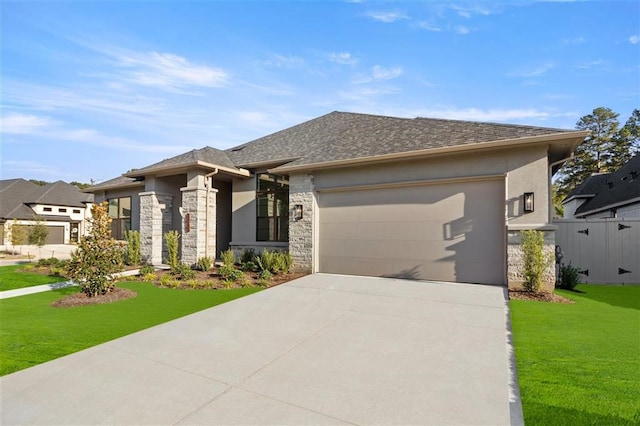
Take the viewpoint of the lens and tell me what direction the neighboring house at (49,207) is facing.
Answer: facing the viewer

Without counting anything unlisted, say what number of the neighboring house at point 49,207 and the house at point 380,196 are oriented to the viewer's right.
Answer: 0

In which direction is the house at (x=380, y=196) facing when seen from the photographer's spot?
facing the viewer and to the left of the viewer
